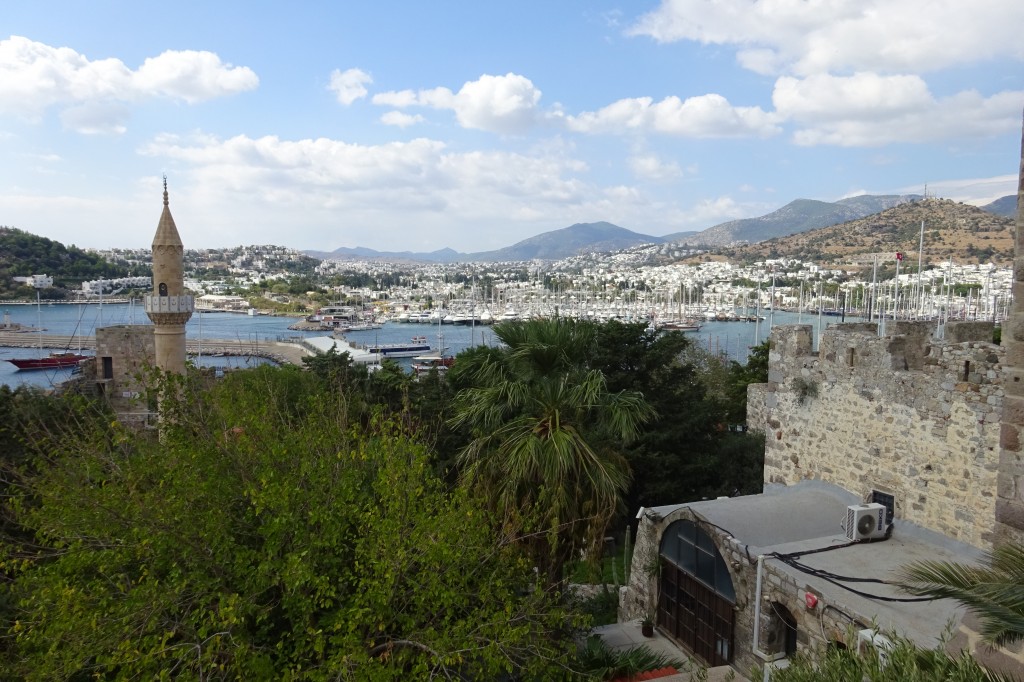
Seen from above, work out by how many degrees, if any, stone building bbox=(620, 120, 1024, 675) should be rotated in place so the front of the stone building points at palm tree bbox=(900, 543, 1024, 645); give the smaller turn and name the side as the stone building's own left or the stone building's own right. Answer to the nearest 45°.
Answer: approximately 45° to the stone building's own left

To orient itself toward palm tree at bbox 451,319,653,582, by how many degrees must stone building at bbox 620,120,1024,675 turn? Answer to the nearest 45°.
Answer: approximately 45° to its right

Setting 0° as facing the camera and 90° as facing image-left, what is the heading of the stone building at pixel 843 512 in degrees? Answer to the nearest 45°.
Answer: approximately 45°
